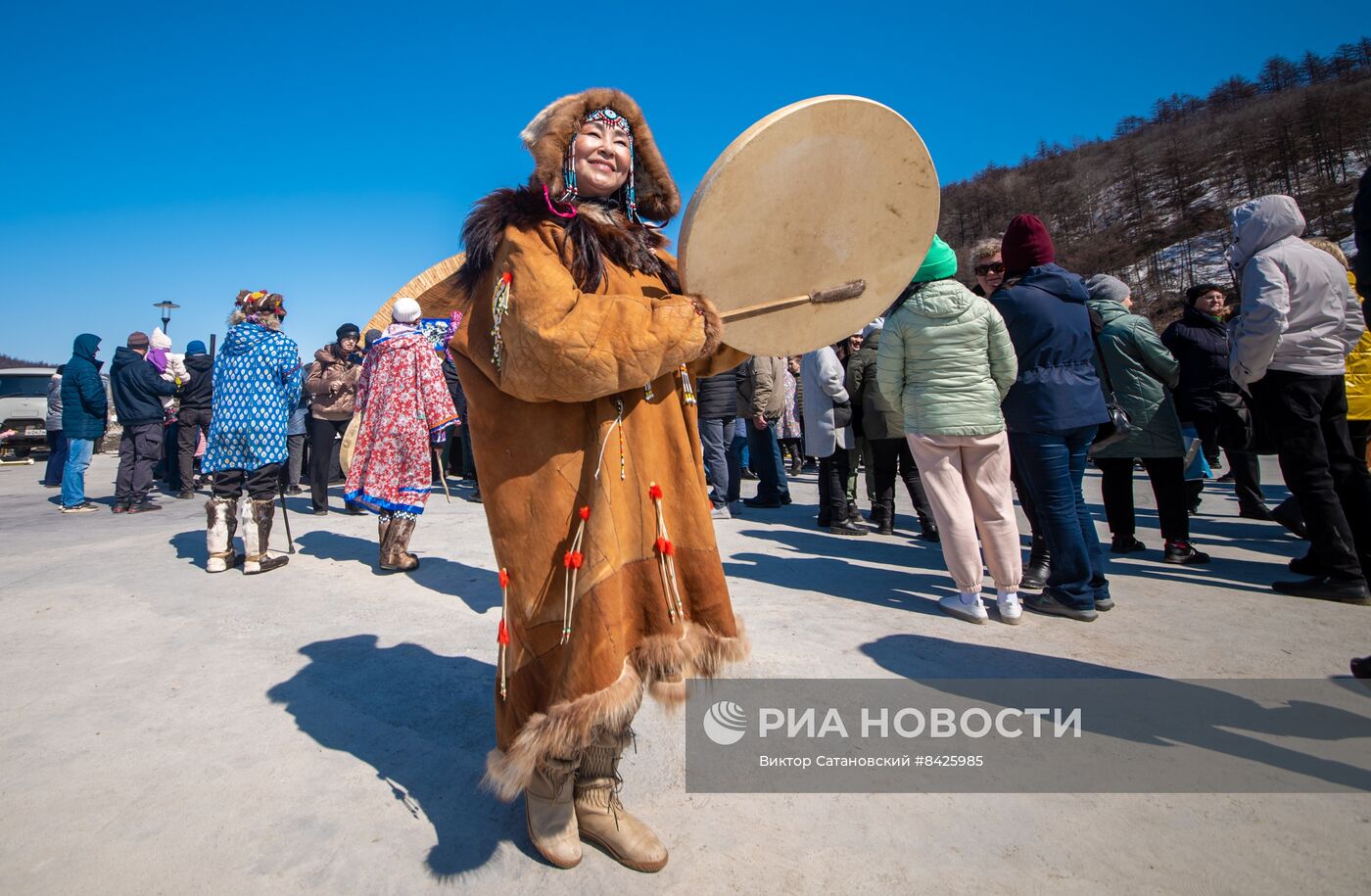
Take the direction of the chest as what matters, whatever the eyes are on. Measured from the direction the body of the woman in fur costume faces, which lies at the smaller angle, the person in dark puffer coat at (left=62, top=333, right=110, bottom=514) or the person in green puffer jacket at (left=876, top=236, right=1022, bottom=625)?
the person in green puffer jacket

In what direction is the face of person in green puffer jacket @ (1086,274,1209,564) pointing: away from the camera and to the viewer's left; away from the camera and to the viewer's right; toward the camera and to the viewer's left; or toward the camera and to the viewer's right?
away from the camera and to the viewer's right

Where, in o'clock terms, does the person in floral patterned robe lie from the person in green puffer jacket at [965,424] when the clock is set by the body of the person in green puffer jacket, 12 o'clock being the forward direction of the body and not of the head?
The person in floral patterned robe is roughly at 9 o'clock from the person in green puffer jacket.

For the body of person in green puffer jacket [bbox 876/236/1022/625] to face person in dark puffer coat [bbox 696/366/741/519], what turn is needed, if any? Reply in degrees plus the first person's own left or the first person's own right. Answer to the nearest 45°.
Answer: approximately 45° to the first person's own left

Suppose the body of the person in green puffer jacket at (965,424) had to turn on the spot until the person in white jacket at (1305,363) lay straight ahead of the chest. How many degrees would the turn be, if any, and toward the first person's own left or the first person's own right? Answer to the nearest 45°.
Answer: approximately 45° to the first person's own right
